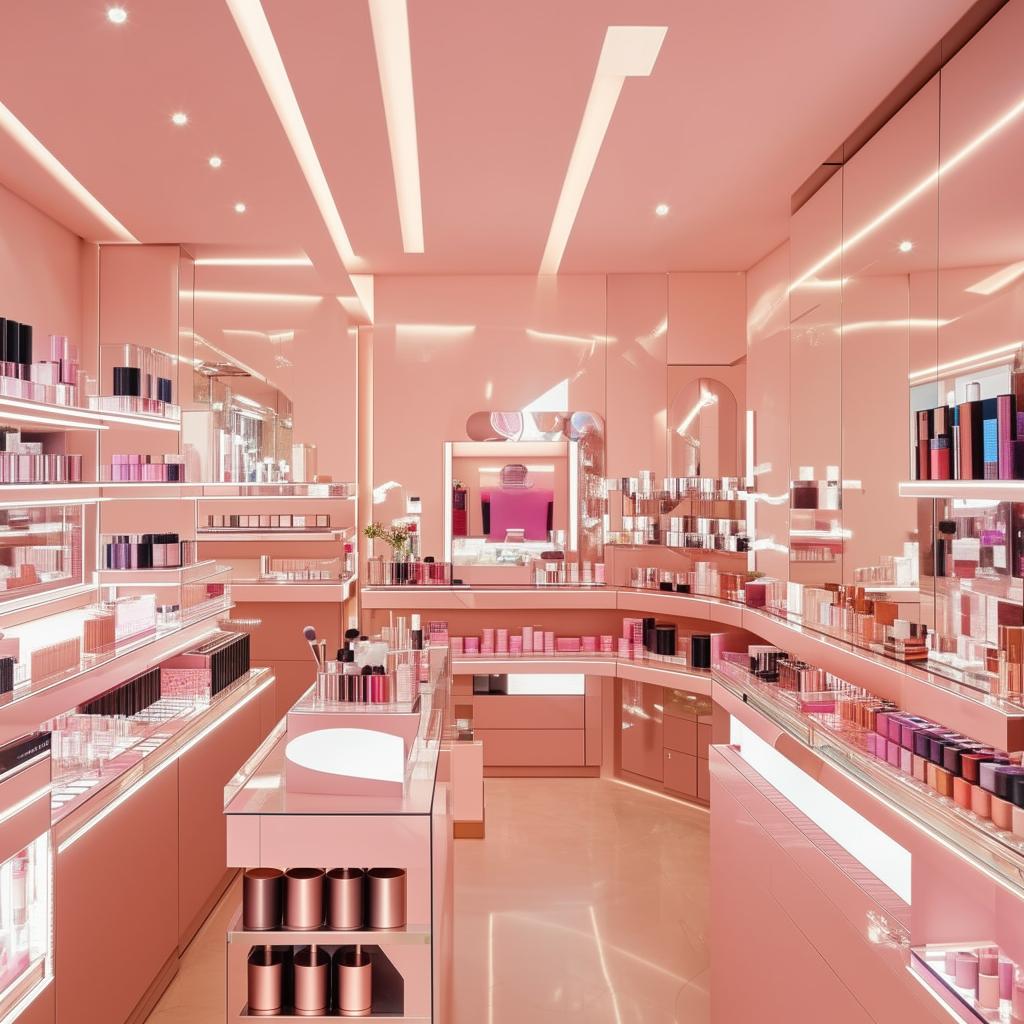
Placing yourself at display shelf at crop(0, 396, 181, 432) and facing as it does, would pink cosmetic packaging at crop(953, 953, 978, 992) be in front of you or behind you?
in front

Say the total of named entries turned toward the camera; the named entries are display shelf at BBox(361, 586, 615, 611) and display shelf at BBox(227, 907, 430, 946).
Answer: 2

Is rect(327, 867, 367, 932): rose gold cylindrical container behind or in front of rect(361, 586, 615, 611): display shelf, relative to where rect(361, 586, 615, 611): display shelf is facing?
in front

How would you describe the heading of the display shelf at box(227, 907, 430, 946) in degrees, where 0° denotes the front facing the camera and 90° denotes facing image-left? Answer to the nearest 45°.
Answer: approximately 0°

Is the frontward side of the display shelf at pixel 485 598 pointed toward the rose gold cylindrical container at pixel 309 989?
yes
